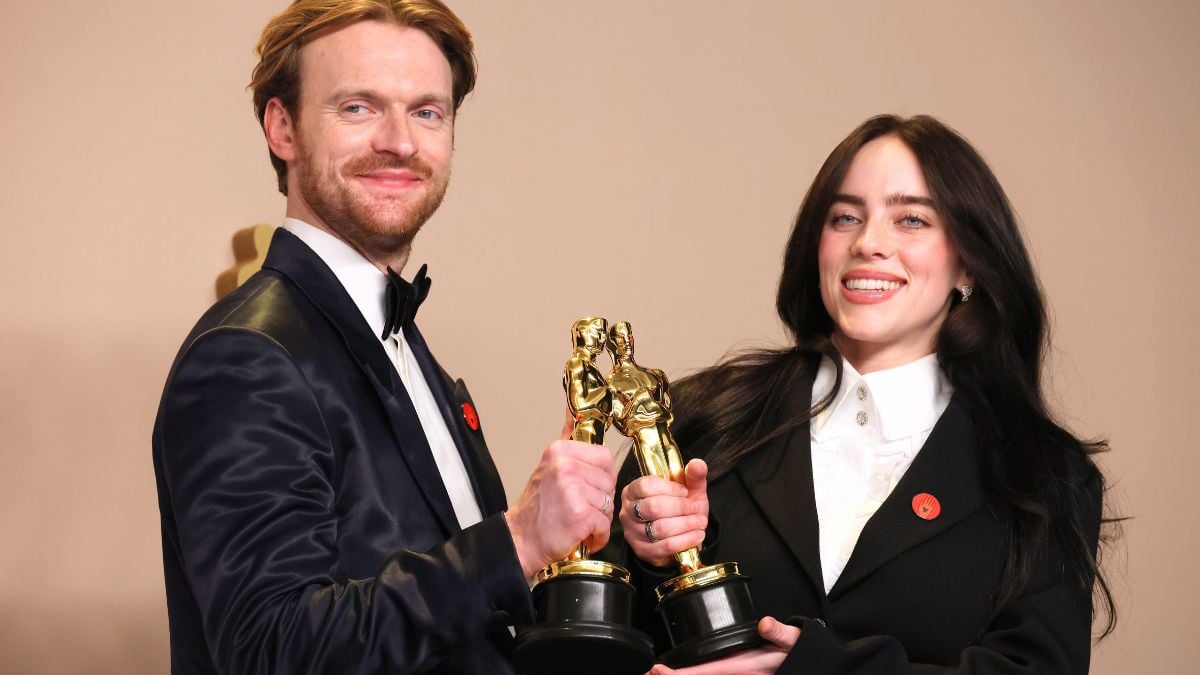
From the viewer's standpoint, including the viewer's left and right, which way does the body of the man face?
facing the viewer and to the right of the viewer

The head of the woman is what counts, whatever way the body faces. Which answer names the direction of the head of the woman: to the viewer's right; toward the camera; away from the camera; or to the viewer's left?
toward the camera

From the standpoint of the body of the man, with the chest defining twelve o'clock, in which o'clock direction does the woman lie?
The woman is roughly at 10 o'clock from the man.
